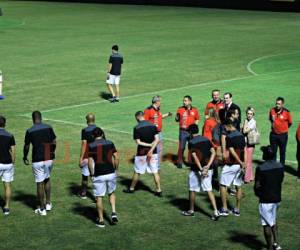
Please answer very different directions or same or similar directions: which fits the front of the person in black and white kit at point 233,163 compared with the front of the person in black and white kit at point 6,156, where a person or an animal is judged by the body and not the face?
same or similar directions

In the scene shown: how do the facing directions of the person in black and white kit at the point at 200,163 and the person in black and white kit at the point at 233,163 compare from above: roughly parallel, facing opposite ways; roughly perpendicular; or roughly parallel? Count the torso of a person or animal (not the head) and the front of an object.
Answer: roughly parallel

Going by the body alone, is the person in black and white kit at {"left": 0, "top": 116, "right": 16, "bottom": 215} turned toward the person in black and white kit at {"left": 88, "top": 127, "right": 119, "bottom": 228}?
no

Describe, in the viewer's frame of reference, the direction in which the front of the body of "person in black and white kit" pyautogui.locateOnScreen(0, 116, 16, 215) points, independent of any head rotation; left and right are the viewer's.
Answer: facing away from the viewer

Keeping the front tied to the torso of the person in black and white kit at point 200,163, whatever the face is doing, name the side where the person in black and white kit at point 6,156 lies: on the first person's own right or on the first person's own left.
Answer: on the first person's own left

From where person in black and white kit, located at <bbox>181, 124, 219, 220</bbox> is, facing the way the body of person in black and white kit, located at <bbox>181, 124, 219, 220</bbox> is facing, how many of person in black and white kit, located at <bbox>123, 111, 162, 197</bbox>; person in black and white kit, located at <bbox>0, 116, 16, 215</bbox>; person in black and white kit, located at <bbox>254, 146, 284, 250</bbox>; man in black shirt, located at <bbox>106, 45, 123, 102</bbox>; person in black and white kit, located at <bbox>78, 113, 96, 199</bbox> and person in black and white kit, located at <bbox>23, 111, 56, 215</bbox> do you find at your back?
1

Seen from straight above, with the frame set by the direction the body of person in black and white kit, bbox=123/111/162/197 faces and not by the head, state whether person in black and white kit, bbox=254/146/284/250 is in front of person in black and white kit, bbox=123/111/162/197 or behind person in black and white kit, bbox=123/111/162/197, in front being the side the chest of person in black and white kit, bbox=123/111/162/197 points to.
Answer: behind

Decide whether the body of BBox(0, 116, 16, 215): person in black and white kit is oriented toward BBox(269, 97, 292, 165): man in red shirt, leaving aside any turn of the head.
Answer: no

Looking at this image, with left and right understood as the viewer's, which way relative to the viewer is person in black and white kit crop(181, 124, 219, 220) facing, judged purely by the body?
facing away from the viewer and to the left of the viewer

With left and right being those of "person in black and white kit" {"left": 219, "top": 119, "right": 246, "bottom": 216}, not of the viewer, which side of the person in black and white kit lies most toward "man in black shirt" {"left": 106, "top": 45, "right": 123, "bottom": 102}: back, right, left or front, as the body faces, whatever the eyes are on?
front

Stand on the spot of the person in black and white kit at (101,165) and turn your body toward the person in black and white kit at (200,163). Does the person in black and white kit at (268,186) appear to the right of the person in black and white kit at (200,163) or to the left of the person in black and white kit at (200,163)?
right

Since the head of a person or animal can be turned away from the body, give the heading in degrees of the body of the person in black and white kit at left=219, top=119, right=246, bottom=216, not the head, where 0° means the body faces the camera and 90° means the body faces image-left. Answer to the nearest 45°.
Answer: approximately 135°

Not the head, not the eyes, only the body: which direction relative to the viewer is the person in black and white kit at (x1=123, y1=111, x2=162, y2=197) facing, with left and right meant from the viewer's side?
facing away from the viewer and to the left of the viewer

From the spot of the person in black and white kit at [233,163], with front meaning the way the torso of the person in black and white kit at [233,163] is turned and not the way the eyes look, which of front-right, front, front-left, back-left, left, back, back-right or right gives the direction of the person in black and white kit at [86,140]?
front-left

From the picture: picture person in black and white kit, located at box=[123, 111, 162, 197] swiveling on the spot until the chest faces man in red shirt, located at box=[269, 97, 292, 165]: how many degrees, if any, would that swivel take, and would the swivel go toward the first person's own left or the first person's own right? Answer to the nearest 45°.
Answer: approximately 90° to the first person's own right

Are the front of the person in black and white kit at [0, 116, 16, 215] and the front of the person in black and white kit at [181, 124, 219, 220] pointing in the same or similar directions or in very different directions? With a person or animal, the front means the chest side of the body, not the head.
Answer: same or similar directions

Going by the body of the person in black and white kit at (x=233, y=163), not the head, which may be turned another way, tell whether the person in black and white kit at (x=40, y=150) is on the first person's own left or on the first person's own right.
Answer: on the first person's own left
